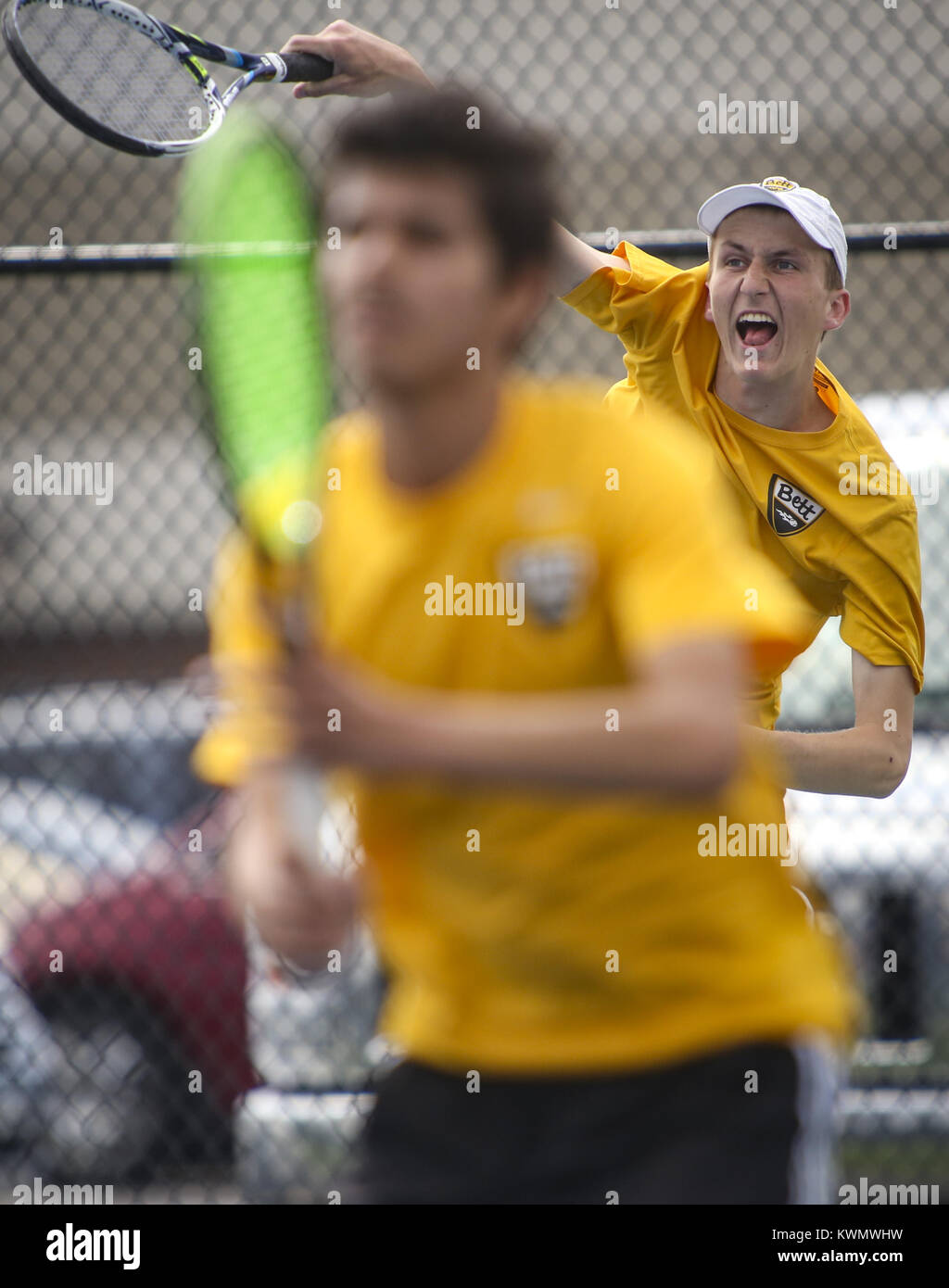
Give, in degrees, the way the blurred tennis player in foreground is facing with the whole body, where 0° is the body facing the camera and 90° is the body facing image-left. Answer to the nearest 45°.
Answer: approximately 45°
